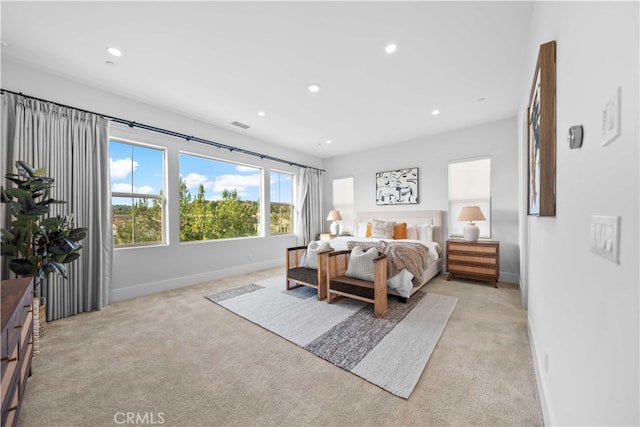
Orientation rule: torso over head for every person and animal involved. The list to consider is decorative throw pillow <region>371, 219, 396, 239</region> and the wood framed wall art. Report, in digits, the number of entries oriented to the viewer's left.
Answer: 1

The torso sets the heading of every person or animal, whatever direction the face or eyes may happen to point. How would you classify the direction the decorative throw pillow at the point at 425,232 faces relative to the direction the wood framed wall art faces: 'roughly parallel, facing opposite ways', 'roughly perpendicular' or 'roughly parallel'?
roughly perpendicular

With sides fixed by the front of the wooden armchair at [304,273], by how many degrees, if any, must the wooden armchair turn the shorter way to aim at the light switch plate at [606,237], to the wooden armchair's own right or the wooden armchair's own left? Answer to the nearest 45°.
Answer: approximately 45° to the wooden armchair's own left

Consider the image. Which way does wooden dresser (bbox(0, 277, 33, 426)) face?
to the viewer's right

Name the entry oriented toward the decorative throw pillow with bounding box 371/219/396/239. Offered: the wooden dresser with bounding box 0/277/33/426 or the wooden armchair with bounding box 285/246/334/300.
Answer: the wooden dresser

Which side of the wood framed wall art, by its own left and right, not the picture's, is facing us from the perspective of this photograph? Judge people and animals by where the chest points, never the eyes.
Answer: left

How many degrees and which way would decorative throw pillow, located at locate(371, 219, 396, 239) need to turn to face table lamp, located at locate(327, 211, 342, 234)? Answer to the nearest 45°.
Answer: approximately 135° to its right

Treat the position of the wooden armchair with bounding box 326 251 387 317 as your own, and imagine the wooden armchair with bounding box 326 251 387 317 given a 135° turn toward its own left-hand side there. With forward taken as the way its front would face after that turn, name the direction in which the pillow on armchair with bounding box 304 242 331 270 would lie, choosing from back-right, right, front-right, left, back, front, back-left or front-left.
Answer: back-left

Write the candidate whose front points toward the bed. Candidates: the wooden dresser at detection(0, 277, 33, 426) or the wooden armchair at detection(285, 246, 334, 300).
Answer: the wooden dresser
